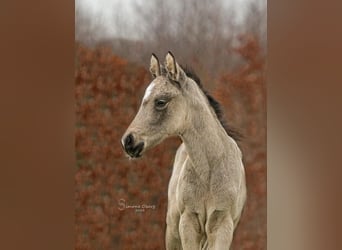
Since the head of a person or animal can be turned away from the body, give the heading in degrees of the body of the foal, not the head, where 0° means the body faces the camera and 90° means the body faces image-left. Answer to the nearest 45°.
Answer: approximately 0°
